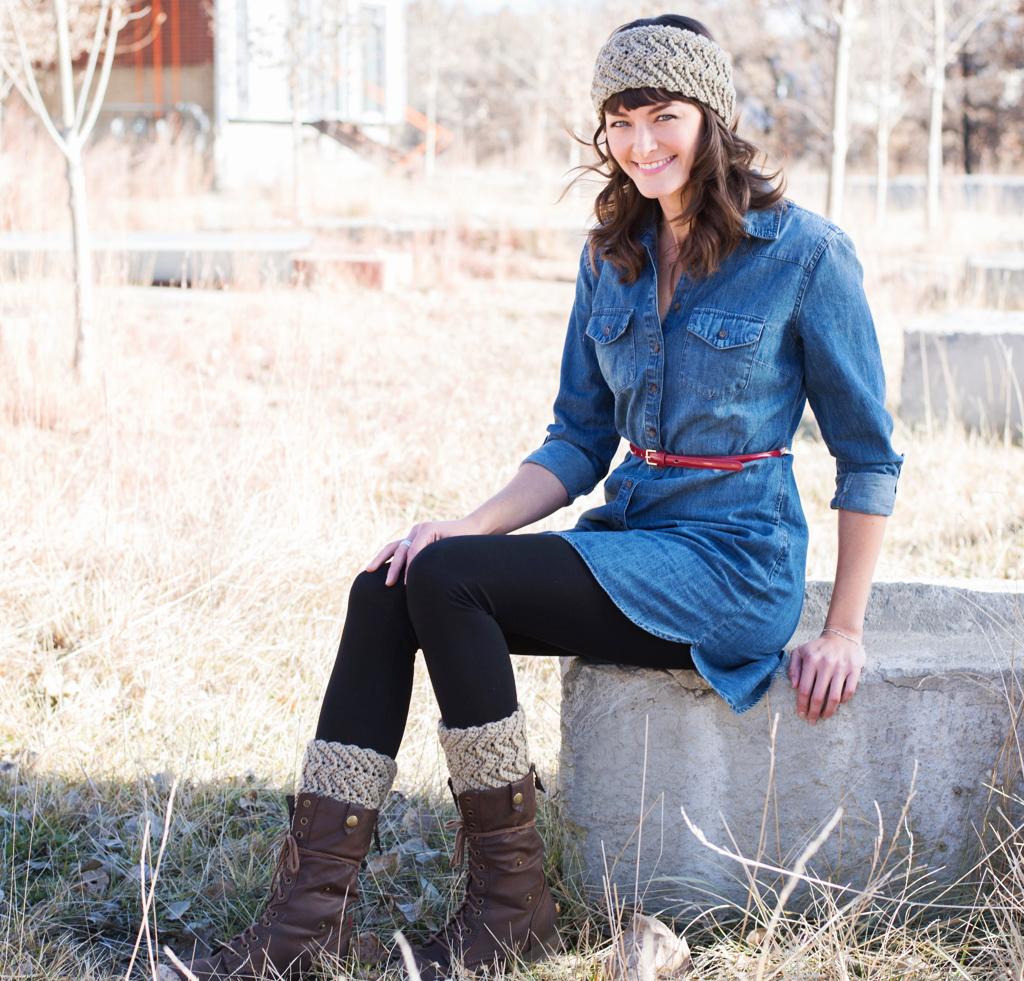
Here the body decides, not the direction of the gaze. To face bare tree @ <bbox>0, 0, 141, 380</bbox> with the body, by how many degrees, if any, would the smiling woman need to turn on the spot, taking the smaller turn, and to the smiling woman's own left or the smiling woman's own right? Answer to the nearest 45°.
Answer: approximately 90° to the smiling woman's own right

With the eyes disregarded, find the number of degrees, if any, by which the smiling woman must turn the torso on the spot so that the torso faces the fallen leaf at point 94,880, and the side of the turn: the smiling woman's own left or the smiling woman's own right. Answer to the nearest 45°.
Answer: approximately 45° to the smiling woman's own right

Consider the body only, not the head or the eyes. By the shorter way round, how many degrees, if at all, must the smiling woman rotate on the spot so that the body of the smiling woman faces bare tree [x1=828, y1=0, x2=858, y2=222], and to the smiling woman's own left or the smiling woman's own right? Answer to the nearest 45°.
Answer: approximately 135° to the smiling woman's own right

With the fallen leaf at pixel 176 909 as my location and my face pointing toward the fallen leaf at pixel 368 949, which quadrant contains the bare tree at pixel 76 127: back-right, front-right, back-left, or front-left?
back-left
